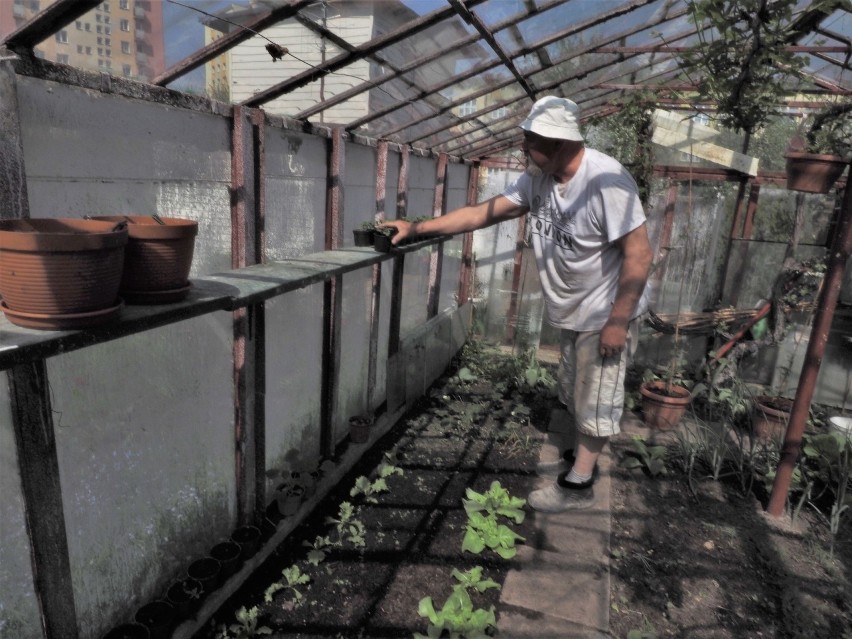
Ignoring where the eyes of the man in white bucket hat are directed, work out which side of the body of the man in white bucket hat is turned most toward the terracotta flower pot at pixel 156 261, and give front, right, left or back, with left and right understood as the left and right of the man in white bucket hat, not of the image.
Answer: front

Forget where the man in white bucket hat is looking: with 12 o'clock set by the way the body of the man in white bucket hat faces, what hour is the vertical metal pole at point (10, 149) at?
The vertical metal pole is roughly at 12 o'clock from the man in white bucket hat.

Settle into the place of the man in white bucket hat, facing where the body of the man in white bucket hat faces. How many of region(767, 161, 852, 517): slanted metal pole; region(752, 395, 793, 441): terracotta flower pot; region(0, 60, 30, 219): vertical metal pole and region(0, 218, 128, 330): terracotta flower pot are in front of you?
2

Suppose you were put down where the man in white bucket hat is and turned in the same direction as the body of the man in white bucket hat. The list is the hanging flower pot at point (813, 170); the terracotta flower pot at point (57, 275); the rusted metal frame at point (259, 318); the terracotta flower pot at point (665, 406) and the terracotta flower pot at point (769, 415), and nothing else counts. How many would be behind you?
3

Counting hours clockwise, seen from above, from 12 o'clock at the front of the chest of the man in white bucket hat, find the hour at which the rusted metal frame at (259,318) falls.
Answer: The rusted metal frame is roughly at 1 o'clock from the man in white bucket hat.

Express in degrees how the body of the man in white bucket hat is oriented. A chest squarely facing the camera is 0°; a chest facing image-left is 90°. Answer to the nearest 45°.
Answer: approximately 45°

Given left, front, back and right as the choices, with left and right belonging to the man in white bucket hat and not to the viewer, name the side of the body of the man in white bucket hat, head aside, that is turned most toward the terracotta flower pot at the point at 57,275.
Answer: front

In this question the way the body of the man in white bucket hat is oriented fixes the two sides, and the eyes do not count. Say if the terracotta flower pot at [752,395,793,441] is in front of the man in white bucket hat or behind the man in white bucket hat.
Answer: behind

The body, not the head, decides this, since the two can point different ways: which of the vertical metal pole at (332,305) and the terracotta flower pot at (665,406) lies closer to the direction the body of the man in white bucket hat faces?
the vertical metal pole

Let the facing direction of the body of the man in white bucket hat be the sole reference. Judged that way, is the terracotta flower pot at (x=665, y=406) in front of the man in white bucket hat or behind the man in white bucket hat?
behind

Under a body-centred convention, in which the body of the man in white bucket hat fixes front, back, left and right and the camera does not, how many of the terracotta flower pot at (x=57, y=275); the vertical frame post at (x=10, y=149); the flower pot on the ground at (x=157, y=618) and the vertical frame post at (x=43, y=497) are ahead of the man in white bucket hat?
4

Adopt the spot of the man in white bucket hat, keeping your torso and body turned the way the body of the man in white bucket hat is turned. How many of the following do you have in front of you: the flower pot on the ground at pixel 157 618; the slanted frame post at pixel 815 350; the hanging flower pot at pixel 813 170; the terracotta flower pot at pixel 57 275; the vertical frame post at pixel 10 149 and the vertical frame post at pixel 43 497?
4

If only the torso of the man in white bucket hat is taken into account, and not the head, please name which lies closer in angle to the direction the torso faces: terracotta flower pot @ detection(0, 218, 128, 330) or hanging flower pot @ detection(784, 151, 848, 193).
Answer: the terracotta flower pot

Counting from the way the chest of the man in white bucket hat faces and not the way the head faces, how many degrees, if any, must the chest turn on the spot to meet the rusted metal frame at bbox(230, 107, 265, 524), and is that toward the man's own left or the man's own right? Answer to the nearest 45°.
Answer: approximately 45° to the man's own right

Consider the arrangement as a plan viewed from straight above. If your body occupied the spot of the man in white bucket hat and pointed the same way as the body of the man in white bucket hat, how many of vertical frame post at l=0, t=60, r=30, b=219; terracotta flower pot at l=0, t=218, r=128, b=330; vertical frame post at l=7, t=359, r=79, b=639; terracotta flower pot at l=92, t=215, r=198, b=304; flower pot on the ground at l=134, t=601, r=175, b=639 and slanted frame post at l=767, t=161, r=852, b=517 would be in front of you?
5
